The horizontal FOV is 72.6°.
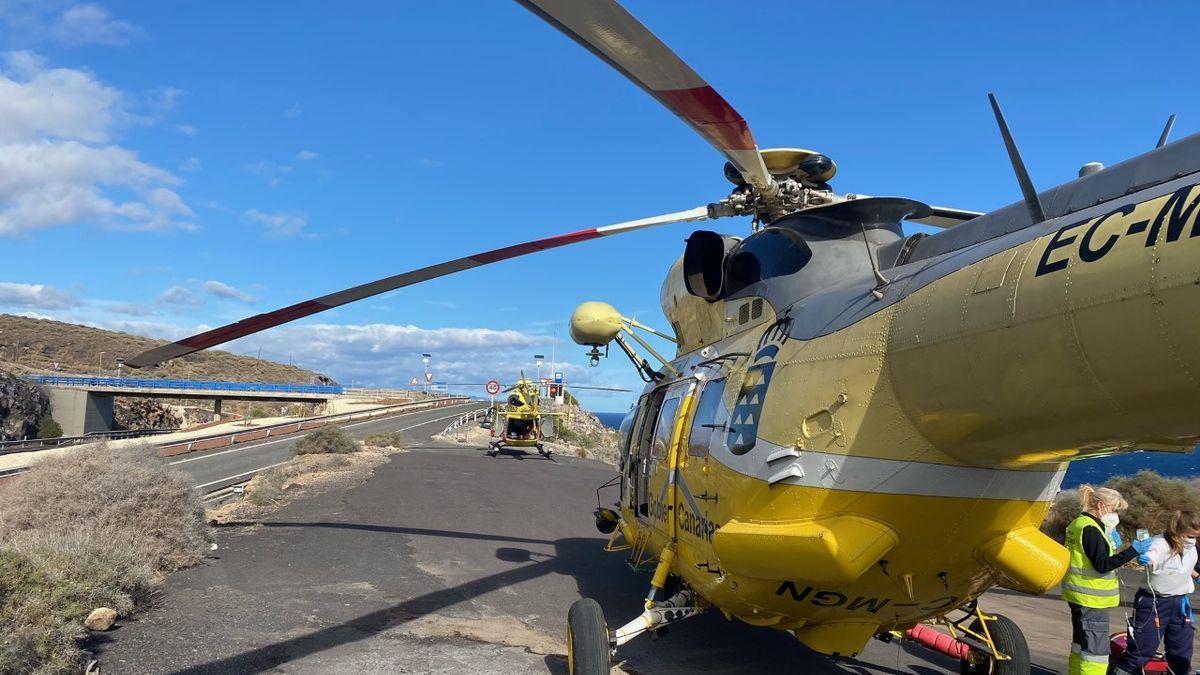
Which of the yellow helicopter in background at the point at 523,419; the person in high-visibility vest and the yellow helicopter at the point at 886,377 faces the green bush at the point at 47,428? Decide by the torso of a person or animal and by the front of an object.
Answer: the yellow helicopter

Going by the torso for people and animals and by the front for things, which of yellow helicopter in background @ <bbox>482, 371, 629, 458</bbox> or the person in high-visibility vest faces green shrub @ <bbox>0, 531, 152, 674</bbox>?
the yellow helicopter in background

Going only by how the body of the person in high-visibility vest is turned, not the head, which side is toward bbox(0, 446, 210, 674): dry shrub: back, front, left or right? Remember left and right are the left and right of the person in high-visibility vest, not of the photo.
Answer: back

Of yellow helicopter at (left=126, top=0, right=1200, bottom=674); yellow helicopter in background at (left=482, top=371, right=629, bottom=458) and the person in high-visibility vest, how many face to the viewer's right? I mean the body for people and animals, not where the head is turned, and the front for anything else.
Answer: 1

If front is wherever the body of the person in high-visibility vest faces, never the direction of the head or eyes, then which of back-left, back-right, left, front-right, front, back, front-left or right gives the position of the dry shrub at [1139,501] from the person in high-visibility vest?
left

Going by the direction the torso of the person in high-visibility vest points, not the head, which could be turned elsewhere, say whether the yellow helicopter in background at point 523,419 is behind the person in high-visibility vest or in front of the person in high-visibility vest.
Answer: behind

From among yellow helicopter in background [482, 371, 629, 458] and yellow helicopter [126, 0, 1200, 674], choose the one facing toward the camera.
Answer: the yellow helicopter in background

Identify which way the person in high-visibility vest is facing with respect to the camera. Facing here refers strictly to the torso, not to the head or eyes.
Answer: to the viewer's right

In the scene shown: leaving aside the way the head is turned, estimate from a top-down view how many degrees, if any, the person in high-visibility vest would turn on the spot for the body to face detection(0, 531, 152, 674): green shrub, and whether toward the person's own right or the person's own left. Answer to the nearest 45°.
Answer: approximately 135° to the person's own right

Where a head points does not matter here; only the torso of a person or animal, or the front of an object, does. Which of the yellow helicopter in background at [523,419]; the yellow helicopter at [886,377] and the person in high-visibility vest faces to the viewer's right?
the person in high-visibility vest

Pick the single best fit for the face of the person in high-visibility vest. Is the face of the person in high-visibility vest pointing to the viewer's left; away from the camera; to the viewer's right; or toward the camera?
to the viewer's right

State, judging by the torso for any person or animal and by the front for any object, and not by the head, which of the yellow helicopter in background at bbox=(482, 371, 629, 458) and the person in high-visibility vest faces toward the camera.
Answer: the yellow helicopter in background

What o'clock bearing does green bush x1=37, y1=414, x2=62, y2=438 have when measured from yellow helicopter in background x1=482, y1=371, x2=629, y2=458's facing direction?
The green bush is roughly at 4 o'clock from the yellow helicopter in background.

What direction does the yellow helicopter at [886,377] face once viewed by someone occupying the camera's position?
facing away from the viewer and to the left of the viewer

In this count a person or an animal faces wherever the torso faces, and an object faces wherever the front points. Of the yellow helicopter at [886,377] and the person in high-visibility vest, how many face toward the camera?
0
